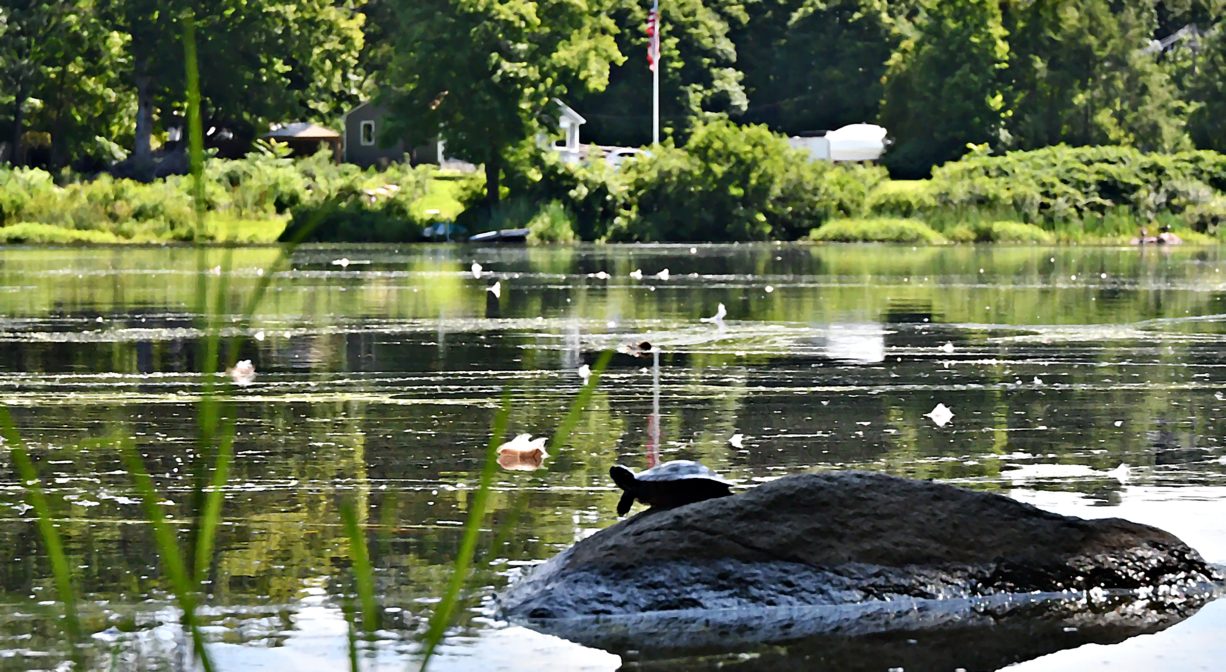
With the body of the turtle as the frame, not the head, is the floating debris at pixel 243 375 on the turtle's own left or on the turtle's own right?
on the turtle's own right

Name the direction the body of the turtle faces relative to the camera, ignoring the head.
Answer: to the viewer's left
